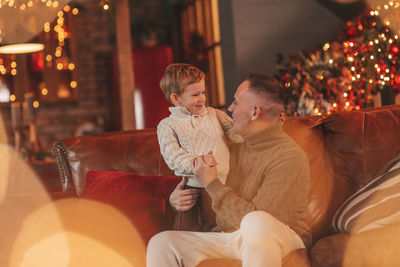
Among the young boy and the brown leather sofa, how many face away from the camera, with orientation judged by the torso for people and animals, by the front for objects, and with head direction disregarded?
0

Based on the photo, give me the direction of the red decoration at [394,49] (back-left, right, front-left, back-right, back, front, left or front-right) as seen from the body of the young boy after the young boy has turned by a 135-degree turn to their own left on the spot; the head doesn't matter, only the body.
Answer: front-right

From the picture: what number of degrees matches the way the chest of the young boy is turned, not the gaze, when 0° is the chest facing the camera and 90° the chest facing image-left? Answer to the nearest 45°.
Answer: approximately 315°

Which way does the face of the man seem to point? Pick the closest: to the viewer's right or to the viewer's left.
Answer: to the viewer's left

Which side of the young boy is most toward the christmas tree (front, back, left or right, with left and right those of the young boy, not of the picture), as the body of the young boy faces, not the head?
left

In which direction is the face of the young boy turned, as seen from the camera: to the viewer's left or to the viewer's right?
to the viewer's right

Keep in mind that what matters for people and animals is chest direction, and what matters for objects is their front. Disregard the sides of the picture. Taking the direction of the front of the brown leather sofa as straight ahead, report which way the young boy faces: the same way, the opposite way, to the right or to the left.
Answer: to the left

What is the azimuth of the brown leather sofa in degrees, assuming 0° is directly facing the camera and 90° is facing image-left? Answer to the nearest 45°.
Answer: approximately 45°

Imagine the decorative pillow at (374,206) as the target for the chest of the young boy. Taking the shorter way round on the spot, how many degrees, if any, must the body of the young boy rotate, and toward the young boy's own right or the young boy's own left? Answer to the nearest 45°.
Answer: approximately 45° to the young boy's own left

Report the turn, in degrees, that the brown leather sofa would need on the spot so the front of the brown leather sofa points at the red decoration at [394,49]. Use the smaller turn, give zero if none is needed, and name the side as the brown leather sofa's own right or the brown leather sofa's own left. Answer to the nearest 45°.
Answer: approximately 180°
